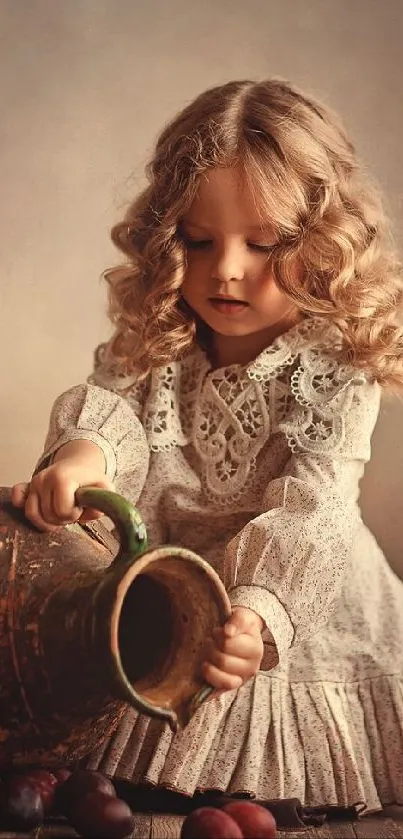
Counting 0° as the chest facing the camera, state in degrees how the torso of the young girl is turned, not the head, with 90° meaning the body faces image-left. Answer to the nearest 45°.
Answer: approximately 45°
